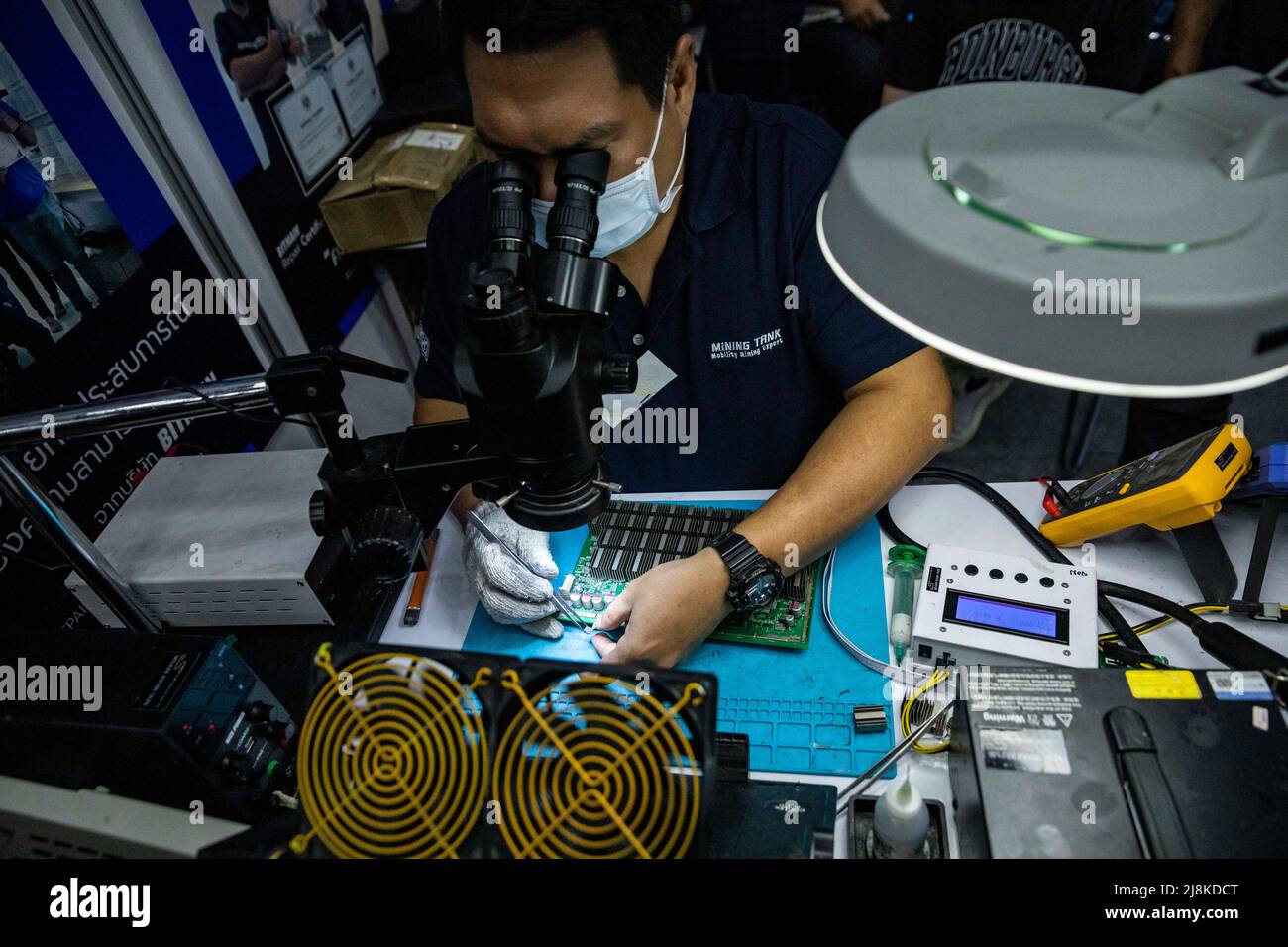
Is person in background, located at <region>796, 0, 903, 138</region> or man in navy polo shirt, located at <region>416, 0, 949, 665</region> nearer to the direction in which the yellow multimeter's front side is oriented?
the man in navy polo shirt

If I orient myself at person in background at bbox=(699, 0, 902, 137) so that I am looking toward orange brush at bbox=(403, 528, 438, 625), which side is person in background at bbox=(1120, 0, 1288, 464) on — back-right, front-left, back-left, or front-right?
front-left

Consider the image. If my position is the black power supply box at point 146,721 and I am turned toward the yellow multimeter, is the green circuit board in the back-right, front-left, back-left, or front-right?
front-left

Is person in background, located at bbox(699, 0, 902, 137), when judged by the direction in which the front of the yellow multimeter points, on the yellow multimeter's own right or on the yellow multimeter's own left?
on the yellow multimeter's own right

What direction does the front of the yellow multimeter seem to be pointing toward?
to the viewer's left

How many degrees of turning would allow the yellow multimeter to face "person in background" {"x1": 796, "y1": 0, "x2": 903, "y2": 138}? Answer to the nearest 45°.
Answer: approximately 45° to its right
